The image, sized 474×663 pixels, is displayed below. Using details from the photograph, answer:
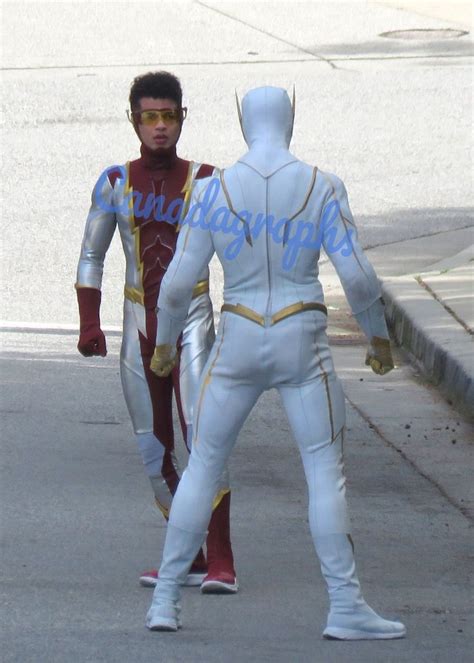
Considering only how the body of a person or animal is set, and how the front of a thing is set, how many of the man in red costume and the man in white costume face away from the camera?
1

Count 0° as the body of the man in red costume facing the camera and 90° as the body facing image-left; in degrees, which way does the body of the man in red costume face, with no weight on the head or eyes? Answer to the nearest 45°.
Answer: approximately 0°

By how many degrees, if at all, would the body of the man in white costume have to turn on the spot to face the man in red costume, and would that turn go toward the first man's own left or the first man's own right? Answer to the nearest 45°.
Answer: approximately 45° to the first man's own left

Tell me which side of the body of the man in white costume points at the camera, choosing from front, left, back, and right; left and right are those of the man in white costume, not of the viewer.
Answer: back

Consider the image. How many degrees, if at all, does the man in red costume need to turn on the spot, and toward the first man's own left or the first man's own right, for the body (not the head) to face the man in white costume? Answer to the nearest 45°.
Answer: approximately 45° to the first man's own left

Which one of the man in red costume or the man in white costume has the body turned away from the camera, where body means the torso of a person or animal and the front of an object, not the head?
the man in white costume

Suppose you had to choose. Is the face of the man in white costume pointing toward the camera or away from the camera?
away from the camera

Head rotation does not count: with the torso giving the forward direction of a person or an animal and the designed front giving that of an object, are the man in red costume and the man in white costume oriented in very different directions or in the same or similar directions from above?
very different directions

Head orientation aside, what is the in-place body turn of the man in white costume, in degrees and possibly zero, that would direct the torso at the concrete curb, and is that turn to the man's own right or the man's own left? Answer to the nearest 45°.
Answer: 0° — they already face it

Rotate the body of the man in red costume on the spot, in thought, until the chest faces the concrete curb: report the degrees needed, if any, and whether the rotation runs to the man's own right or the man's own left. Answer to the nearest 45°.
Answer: approximately 135° to the man's own left
